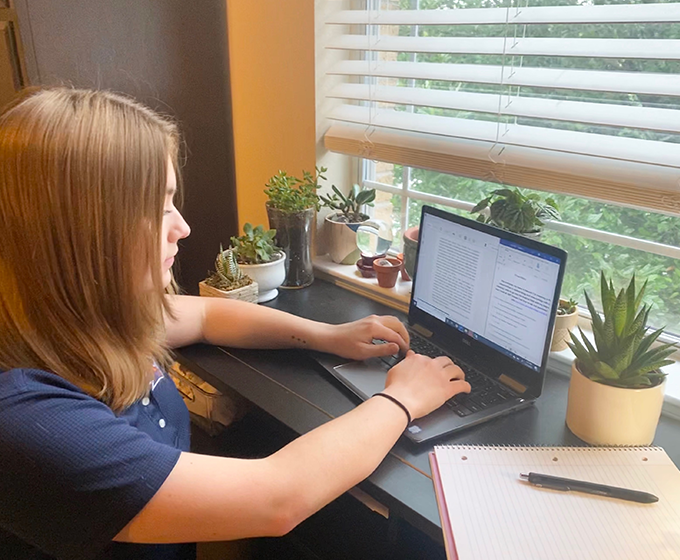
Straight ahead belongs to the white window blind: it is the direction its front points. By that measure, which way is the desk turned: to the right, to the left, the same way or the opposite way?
the same way

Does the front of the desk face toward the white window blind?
no

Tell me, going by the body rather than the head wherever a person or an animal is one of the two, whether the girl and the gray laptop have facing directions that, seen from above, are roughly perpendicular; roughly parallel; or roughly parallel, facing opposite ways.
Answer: roughly parallel, facing opposite ways

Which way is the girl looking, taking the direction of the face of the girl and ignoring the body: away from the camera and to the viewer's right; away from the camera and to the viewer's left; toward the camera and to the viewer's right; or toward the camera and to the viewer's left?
away from the camera and to the viewer's right

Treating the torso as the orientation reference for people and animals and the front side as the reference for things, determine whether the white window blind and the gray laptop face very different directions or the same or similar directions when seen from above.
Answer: same or similar directions

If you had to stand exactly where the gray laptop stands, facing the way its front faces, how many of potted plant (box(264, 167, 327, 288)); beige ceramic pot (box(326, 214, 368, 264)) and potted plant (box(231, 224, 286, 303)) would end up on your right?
3

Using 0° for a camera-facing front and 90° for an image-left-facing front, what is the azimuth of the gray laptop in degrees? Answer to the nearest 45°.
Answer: approximately 45°

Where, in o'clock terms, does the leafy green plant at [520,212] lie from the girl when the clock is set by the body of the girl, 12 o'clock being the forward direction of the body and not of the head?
The leafy green plant is roughly at 11 o'clock from the girl.

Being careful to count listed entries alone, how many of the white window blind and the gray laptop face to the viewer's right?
0

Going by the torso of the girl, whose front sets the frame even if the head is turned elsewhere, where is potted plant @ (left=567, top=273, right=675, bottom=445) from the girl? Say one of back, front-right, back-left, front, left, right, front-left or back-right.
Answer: front

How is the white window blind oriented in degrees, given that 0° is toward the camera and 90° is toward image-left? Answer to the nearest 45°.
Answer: approximately 45°

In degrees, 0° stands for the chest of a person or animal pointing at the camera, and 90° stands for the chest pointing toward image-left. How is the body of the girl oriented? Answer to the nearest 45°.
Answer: approximately 270°

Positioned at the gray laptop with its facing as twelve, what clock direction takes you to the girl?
The girl is roughly at 12 o'clock from the gray laptop.

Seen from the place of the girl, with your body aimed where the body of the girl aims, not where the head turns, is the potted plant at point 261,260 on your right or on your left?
on your left

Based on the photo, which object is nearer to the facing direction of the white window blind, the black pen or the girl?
the girl

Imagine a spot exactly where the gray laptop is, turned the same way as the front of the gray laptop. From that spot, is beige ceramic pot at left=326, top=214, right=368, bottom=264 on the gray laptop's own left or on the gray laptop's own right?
on the gray laptop's own right
